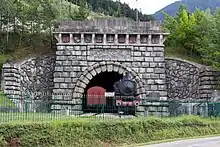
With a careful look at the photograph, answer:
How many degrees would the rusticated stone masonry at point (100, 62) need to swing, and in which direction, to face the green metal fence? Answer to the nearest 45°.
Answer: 0° — it already faces it

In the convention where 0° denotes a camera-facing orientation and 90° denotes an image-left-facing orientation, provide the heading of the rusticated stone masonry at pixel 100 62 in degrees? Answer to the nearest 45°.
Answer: approximately 0°
